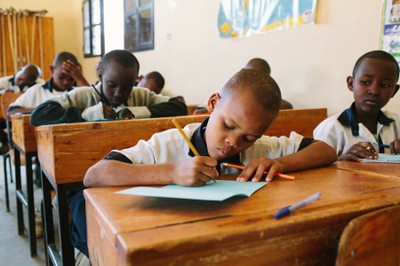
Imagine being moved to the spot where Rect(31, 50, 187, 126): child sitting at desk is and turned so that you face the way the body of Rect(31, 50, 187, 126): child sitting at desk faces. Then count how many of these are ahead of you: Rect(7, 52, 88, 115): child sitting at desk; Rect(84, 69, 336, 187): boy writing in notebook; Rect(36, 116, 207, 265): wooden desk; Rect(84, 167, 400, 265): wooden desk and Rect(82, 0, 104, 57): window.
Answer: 3

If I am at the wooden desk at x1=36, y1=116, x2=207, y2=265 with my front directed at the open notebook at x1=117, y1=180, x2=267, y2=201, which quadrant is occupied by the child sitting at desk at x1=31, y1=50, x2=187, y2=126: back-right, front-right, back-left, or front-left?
back-left

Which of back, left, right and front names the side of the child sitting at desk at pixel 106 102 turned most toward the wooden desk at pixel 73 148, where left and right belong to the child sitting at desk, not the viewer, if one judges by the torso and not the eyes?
front

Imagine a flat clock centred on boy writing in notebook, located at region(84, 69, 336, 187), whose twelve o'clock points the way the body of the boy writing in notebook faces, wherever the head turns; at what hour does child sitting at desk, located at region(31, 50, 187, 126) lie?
The child sitting at desk is roughly at 5 o'clock from the boy writing in notebook.

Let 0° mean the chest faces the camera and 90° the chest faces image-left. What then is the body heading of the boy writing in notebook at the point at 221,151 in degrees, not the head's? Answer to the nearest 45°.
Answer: approximately 0°

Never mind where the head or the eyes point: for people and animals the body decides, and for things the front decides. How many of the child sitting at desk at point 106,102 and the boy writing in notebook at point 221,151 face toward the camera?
2

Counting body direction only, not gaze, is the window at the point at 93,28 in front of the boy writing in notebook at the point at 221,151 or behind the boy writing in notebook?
behind

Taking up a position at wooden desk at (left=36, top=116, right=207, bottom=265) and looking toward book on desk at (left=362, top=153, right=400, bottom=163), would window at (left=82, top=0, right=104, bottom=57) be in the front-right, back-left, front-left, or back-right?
back-left

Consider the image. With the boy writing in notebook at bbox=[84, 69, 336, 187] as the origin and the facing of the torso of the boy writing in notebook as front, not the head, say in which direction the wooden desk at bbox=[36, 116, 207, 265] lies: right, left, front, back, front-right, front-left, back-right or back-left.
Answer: back-right

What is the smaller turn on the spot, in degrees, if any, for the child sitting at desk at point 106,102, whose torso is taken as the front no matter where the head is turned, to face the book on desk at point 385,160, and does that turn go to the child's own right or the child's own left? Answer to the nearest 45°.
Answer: approximately 45° to the child's own left

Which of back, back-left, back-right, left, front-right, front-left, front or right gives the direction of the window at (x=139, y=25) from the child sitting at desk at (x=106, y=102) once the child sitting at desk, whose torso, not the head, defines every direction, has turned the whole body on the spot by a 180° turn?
front
